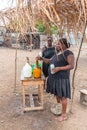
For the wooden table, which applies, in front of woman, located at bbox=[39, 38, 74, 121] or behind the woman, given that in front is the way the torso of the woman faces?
in front

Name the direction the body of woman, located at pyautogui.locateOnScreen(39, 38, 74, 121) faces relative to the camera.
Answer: to the viewer's left
